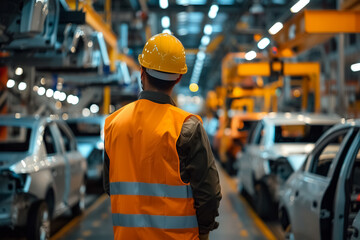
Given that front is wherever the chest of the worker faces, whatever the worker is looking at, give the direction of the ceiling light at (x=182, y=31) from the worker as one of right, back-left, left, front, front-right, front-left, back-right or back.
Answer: front-left

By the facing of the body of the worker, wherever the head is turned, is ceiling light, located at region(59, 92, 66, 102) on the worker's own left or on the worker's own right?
on the worker's own left

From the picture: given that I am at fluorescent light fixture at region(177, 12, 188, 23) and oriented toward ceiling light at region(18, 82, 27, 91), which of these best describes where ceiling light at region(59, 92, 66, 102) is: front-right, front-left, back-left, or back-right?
front-right

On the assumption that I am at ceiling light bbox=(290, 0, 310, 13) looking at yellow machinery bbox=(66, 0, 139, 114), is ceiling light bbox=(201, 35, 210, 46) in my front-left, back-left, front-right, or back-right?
front-right

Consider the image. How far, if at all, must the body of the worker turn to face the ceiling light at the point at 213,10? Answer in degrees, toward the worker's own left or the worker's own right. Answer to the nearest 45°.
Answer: approximately 45° to the worker's own left

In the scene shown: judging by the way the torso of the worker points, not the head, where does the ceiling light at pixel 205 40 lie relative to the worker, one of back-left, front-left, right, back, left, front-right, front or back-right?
front-left

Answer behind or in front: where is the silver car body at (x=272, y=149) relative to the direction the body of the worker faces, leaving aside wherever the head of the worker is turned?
in front

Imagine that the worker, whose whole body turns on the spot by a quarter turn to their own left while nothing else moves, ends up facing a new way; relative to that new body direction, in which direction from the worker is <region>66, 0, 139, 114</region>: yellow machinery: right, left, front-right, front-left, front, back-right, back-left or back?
front-right

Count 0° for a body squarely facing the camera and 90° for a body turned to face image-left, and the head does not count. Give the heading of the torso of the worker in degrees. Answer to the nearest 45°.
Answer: approximately 225°

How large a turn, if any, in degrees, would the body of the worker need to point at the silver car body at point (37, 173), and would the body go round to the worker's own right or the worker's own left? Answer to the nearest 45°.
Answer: approximately 90° to the worker's own left

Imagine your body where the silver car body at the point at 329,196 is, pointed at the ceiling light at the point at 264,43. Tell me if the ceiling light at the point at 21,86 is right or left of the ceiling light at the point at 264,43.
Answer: left

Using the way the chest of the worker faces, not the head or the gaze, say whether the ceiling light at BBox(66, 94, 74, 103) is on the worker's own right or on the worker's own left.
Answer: on the worker's own left
